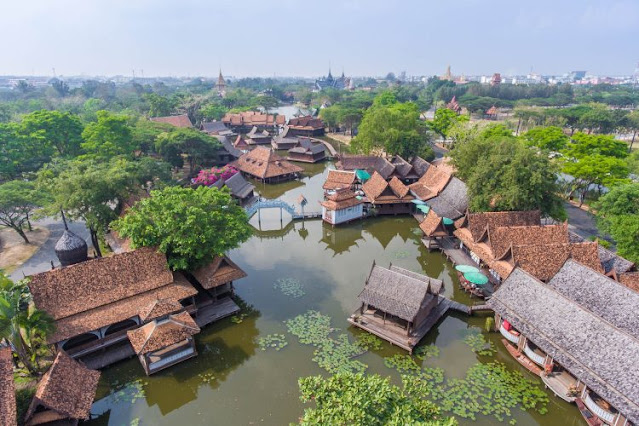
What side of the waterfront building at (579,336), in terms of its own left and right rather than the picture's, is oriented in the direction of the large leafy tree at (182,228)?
front

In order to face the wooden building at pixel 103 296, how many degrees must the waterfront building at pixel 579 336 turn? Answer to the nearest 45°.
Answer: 0° — it already faces it

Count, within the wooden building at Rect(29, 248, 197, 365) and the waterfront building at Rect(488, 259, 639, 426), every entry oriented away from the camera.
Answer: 0

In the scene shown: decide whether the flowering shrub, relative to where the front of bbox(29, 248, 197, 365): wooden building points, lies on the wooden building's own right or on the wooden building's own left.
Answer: on the wooden building's own left

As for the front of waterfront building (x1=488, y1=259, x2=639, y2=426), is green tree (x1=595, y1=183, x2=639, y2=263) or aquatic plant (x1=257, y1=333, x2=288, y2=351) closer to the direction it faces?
the aquatic plant

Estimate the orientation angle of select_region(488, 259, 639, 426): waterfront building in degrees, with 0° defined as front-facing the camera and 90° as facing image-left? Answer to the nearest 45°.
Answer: approximately 45°

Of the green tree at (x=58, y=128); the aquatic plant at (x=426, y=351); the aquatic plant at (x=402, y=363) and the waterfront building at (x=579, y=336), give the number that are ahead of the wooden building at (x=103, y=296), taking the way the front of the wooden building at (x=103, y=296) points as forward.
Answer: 3

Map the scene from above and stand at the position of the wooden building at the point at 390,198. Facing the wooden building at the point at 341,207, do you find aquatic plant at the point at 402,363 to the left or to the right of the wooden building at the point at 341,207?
left

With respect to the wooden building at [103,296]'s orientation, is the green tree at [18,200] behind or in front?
behind

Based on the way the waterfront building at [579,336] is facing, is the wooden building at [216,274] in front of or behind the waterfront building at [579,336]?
in front

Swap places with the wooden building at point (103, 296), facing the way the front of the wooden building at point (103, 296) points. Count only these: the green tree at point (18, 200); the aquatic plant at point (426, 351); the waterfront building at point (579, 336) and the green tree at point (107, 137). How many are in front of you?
2

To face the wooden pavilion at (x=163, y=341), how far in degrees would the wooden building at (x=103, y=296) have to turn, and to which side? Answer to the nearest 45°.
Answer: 0° — it already faces it

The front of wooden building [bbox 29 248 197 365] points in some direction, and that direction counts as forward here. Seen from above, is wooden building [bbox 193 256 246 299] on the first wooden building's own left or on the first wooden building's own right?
on the first wooden building's own left

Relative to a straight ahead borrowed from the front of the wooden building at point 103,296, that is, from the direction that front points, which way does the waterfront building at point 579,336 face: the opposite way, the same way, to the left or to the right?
to the right

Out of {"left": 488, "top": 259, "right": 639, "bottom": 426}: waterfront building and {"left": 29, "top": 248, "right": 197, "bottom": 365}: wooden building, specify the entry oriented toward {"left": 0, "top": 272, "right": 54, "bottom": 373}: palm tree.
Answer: the waterfront building

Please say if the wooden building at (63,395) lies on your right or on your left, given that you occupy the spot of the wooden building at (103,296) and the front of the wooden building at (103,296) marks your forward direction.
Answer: on your right

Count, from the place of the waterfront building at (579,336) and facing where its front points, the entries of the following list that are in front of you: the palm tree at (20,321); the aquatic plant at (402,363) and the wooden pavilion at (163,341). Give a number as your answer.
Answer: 3

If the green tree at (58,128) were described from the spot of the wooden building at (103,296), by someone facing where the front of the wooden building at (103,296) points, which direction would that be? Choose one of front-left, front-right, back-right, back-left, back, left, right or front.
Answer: back-left

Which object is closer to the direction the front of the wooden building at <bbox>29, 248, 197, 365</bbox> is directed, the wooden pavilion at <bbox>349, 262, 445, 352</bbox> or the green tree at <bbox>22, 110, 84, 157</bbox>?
the wooden pavilion
